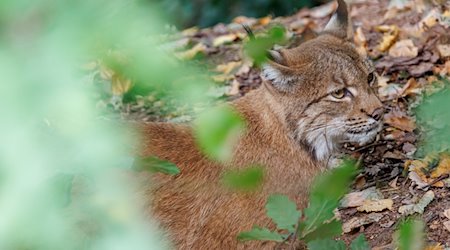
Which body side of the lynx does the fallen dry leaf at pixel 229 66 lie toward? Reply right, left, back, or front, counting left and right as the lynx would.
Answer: left

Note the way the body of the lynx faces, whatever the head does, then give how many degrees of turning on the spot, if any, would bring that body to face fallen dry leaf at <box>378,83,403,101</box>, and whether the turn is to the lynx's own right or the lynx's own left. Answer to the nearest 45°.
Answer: approximately 45° to the lynx's own left

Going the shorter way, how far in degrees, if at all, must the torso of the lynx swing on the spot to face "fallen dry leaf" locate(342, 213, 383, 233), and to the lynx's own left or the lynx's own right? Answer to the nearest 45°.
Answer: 0° — it already faces it

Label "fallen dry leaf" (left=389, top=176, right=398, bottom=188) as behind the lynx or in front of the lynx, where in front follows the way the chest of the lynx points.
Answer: in front

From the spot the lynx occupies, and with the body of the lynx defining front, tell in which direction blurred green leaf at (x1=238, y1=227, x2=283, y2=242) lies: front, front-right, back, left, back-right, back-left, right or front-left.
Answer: right

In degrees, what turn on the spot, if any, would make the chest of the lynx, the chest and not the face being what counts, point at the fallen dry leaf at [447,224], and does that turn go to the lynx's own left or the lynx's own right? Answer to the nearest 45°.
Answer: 0° — it already faces it

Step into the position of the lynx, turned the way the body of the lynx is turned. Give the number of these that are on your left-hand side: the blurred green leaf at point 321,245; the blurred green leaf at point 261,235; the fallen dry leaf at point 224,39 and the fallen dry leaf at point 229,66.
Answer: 2

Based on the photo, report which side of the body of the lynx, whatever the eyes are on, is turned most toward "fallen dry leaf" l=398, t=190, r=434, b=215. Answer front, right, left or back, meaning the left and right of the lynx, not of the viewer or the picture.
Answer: front

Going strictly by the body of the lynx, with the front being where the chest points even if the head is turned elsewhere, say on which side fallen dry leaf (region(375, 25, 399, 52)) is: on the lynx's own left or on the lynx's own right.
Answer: on the lynx's own left

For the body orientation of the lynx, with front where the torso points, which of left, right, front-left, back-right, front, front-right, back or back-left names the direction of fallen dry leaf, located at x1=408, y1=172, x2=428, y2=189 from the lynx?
front

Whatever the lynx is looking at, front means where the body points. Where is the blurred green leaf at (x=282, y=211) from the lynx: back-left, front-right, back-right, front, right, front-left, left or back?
right

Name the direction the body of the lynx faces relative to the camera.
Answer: to the viewer's right

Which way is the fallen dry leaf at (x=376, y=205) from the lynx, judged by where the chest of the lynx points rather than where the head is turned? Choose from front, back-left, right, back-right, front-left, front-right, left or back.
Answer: front

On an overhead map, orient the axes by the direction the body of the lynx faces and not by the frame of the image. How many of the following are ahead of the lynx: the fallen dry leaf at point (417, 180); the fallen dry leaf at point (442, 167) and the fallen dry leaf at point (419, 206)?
3
